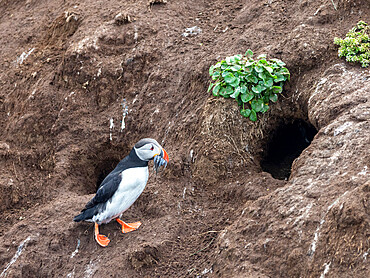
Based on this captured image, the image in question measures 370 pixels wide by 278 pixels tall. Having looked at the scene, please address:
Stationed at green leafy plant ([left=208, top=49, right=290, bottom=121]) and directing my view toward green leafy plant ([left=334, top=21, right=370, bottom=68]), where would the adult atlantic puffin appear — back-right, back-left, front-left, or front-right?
back-right

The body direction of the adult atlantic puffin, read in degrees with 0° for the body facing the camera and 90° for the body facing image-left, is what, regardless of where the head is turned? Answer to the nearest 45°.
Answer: approximately 270°

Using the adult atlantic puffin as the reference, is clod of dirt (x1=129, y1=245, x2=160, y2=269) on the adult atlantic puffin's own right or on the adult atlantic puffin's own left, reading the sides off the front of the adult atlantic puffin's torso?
on the adult atlantic puffin's own right

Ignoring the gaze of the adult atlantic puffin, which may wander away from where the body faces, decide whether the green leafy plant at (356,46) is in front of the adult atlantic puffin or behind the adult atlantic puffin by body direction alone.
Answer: in front

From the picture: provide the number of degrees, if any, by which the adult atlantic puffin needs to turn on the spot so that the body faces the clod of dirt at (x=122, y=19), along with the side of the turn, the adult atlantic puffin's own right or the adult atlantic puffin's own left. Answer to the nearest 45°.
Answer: approximately 90° to the adult atlantic puffin's own left

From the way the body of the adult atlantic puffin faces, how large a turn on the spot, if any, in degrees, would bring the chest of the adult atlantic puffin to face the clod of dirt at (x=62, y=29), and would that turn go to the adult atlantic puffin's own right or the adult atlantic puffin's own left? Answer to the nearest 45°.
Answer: approximately 90° to the adult atlantic puffin's own left

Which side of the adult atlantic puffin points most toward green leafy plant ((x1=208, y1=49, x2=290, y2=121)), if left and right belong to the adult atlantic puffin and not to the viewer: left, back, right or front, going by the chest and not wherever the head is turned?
front
